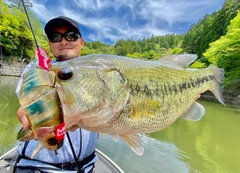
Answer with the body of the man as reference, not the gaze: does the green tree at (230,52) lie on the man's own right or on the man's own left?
on the man's own left

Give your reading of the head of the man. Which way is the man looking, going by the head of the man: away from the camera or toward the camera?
toward the camera

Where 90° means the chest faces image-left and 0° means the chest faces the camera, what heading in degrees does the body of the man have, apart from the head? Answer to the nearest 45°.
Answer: approximately 0°
